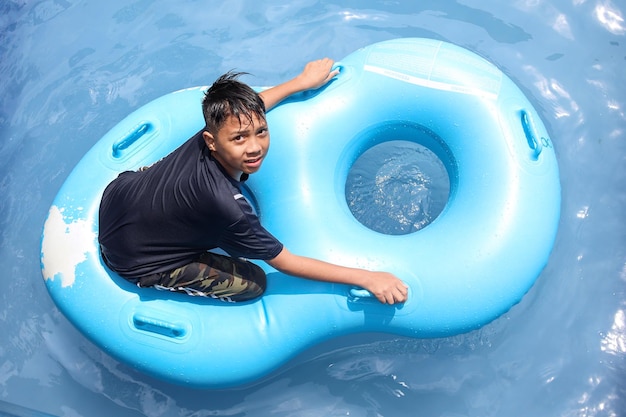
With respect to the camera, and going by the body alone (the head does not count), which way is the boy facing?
to the viewer's right
